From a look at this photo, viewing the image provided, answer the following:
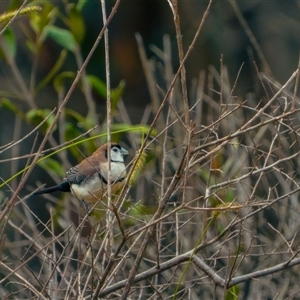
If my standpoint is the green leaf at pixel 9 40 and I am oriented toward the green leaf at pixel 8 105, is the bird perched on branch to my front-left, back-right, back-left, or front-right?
front-left

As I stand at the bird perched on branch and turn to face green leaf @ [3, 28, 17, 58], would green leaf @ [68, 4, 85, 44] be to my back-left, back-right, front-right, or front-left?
front-right

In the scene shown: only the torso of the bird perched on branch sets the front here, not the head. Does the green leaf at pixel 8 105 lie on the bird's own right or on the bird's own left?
on the bird's own left

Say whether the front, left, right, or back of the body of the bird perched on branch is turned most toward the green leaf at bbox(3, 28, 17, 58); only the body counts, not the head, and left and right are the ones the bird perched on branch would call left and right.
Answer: left

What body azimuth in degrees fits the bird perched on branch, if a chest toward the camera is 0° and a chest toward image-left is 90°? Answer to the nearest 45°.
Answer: approximately 270°

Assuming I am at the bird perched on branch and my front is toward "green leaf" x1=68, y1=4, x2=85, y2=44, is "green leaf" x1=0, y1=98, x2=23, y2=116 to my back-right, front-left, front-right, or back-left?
front-left

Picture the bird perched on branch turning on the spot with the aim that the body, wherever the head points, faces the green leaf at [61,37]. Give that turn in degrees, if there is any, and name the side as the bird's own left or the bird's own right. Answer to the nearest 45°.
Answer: approximately 90° to the bird's own left

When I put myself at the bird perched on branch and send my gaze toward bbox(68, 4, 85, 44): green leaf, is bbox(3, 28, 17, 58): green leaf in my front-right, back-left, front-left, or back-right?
front-left

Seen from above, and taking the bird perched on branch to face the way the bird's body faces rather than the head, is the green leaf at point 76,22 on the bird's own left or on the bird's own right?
on the bird's own left
